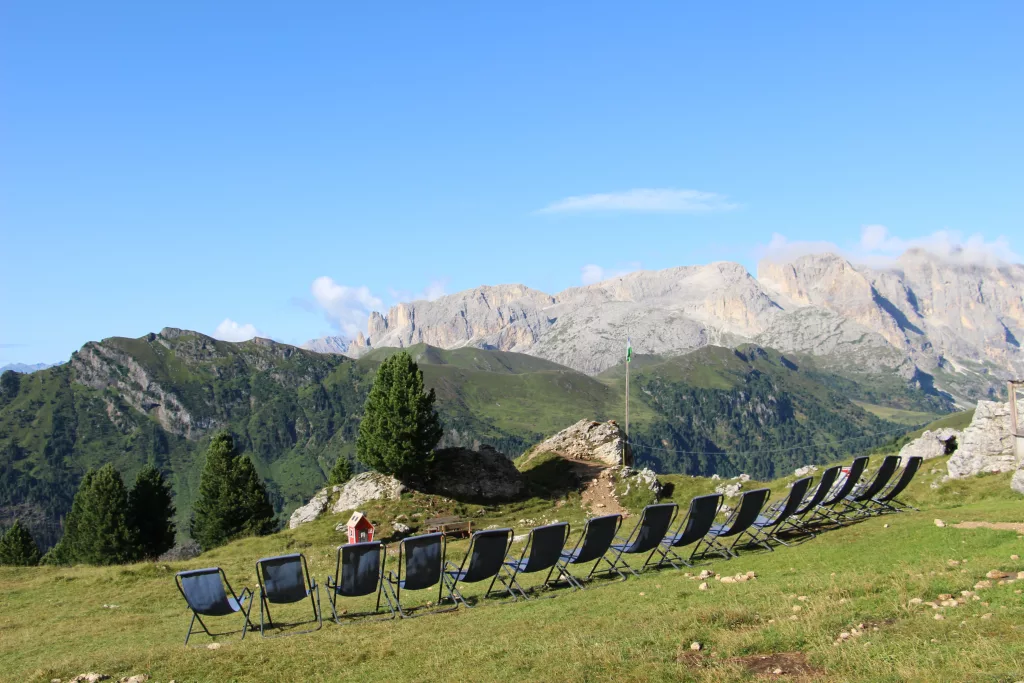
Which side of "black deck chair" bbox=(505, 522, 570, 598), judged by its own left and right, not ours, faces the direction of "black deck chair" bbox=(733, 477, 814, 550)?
right

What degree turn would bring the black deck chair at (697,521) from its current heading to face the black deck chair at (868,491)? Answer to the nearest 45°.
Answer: approximately 90° to its right

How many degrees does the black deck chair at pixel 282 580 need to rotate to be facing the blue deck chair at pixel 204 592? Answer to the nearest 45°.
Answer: approximately 90° to its left

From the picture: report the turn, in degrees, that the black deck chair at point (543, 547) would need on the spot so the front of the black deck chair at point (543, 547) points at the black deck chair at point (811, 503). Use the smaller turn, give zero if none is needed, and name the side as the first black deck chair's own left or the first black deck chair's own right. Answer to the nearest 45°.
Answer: approximately 90° to the first black deck chair's own right

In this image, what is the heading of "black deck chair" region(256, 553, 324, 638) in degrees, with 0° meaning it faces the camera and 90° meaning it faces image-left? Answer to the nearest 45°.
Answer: approximately 180°

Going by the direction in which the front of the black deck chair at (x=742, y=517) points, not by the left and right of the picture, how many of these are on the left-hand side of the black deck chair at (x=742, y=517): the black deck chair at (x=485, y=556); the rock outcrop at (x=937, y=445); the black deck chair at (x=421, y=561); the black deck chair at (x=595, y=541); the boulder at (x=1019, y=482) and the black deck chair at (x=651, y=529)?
4

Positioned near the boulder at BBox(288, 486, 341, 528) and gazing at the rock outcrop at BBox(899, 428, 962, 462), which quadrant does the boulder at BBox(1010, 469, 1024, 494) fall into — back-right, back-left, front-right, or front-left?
front-right

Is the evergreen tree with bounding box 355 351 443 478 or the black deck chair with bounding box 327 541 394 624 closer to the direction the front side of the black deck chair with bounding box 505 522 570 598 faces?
the evergreen tree

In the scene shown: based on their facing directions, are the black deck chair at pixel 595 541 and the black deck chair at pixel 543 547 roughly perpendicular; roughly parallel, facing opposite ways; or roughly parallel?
roughly parallel

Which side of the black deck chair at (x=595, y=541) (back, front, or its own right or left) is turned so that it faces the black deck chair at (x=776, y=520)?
right

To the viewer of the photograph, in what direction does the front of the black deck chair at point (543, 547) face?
facing away from the viewer and to the left of the viewer

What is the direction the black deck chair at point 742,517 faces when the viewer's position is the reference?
facing away from the viewer and to the left of the viewer

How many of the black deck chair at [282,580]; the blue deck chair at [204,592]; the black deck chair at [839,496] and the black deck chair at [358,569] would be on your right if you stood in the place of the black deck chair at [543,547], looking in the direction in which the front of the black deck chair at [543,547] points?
1

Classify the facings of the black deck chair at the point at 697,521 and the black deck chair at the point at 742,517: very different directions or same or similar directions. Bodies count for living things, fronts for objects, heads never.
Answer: same or similar directions

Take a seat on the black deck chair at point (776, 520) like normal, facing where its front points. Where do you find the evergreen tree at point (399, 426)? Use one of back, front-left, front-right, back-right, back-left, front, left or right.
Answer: front
